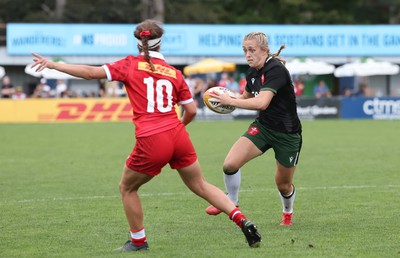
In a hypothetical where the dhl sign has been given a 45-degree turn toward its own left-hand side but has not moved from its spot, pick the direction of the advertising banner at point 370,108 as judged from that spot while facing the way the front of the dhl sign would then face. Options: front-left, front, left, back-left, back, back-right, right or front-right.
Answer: front-left

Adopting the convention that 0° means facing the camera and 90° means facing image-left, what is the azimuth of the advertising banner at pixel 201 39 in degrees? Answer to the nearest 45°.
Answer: approximately 0°

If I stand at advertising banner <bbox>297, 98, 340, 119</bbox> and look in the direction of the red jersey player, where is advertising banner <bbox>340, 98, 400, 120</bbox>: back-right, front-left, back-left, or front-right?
back-left

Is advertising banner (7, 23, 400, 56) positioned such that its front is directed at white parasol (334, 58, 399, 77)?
no

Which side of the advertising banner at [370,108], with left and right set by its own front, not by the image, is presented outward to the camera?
front

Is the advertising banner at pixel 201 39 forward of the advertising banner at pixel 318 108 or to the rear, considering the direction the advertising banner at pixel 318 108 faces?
to the rear

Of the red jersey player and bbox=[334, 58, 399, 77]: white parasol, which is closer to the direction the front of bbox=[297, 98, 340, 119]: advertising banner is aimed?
the red jersey player

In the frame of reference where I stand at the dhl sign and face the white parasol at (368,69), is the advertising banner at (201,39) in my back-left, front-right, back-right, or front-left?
front-left

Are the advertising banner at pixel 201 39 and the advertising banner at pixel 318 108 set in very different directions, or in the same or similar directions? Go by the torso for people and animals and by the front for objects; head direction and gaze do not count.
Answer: same or similar directions

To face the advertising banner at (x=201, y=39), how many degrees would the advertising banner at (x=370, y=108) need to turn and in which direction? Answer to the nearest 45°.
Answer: approximately 135° to its right

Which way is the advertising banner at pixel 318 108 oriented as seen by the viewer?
toward the camera

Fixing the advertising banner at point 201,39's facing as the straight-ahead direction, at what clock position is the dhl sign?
The dhl sign is roughly at 1 o'clock from the advertising banner.

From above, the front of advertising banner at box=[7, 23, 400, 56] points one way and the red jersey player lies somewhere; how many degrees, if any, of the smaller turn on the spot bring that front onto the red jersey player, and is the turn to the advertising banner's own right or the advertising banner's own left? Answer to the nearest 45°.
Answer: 0° — it already faces them

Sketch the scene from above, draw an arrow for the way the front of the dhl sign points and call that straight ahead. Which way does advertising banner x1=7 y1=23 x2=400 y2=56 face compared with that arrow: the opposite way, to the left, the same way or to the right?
the same way

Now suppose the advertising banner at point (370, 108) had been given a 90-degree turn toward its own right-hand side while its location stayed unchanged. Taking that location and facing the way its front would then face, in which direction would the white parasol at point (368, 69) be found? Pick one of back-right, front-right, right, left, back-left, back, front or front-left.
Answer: right

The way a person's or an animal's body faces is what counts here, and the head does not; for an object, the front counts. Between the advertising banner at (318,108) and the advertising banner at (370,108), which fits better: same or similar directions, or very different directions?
same or similar directions

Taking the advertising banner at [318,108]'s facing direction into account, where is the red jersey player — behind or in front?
in front

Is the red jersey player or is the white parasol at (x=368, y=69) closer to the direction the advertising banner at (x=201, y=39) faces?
the red jersey player
